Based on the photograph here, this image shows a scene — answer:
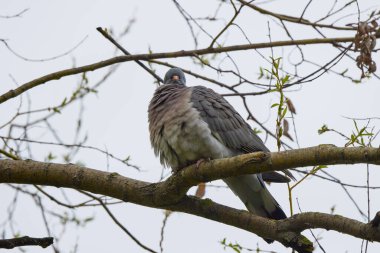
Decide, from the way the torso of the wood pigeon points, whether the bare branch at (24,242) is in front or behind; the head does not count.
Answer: in front

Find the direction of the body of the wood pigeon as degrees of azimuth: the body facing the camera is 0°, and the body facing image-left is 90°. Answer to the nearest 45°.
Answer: approximately 45°
